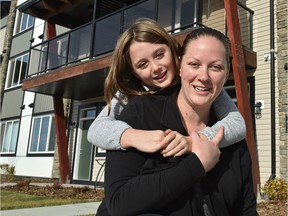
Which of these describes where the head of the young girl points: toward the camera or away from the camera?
toward the camera

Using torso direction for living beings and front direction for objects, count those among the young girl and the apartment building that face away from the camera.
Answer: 0

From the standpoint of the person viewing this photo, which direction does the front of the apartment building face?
facing the viewer and to the left of the viewer

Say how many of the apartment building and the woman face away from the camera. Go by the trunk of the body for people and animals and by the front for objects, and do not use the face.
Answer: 0

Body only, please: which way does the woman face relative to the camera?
toward the camera

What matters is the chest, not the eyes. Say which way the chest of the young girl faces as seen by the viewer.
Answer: toward the camera

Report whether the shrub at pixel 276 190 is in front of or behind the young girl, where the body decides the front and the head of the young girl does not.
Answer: behind

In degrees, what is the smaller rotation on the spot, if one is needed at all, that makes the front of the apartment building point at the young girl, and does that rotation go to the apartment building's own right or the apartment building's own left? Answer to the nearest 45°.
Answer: approximately 45° to the apartment building's own left

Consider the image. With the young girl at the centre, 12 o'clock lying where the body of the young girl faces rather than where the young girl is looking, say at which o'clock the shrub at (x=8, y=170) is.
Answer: The shrub is roughly at 5 o'clock from the young girl.

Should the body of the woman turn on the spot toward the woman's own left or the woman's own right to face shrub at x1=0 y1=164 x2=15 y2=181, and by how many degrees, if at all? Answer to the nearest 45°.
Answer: approximately 135° to the woman's own right
